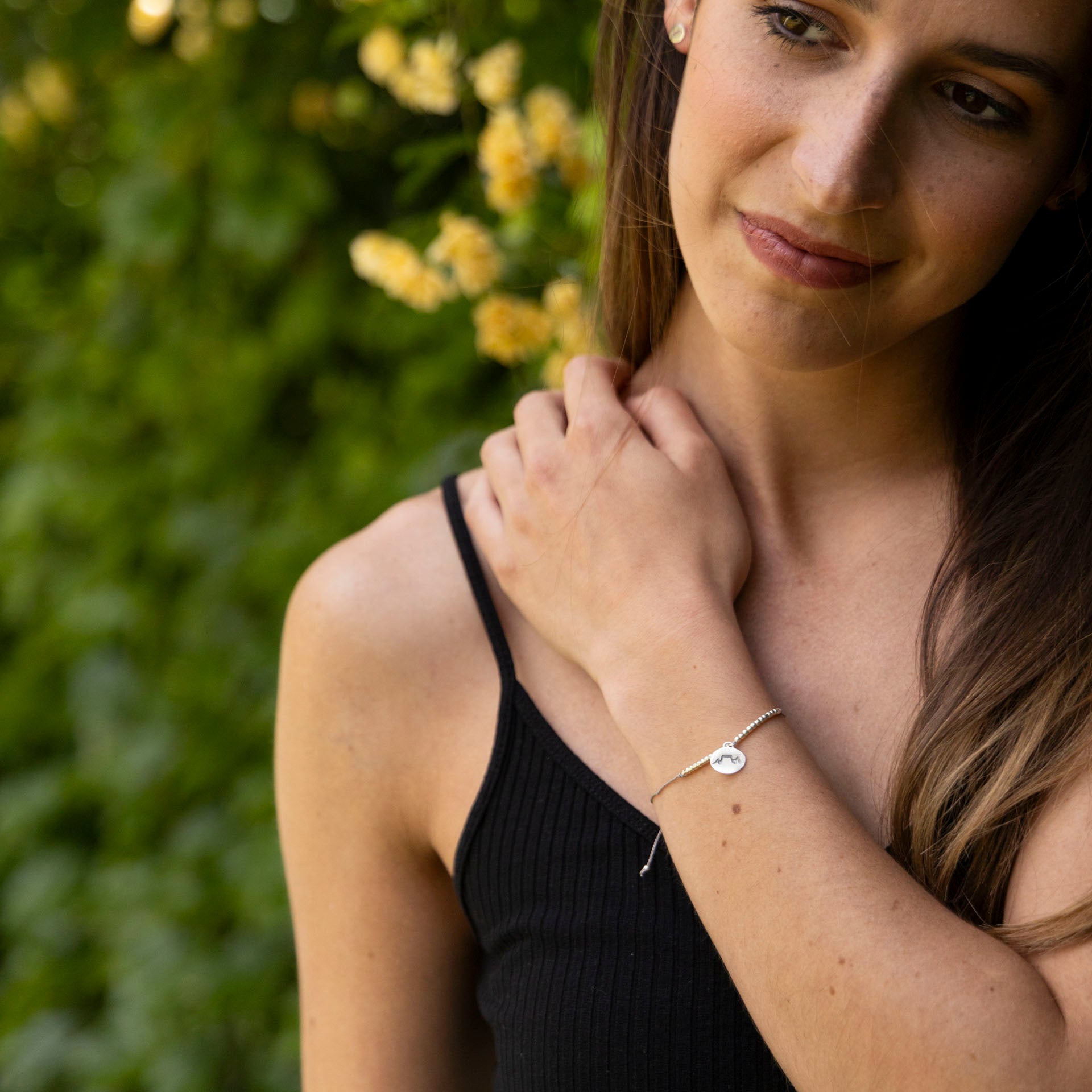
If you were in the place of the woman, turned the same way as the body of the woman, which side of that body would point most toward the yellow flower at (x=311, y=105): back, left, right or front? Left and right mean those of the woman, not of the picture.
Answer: back

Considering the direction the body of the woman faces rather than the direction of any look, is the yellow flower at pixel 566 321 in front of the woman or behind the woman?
behind

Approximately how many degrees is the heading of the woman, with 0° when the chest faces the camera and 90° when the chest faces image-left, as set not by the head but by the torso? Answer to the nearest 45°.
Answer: approximately 0°

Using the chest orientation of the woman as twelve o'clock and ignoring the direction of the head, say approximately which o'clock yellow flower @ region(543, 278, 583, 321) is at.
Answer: The yellow flower is roughly at 6 o'clock from the woman.

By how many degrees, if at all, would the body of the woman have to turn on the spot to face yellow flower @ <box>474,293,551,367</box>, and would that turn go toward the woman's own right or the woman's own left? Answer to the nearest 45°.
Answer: approximately 180°

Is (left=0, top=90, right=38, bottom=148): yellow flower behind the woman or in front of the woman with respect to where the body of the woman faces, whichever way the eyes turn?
behind

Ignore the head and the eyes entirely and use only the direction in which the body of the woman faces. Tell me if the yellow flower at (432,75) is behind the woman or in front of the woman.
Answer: behind

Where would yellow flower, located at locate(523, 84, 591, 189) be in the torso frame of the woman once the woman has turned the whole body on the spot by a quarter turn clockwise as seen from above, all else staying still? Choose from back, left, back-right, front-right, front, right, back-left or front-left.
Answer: right

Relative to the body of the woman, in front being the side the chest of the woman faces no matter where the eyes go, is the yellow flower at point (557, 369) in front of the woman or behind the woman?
behind

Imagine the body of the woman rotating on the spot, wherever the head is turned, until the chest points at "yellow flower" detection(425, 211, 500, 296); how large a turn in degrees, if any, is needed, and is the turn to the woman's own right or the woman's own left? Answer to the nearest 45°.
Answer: approximately 180°

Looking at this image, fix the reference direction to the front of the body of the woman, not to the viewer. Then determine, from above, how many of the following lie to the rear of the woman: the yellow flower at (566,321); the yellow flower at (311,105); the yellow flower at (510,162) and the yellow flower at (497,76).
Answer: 4
